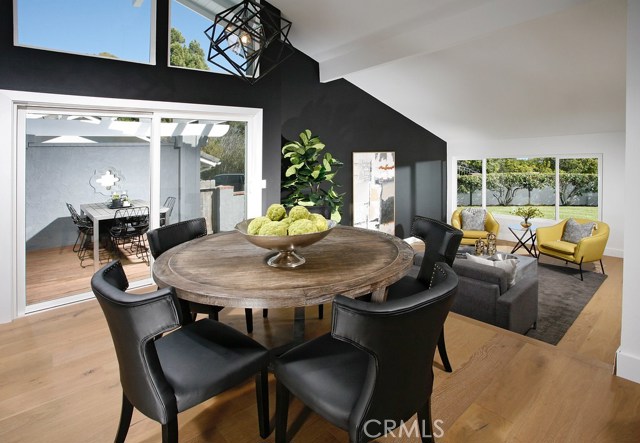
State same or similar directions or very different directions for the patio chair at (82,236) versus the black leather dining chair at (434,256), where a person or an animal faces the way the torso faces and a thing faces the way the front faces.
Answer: very different directions

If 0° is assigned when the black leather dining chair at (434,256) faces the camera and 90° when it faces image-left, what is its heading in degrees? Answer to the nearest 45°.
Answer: approximately 45°

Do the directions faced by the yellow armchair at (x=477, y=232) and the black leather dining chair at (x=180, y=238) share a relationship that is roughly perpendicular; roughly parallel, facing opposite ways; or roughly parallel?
roughly perpendicular

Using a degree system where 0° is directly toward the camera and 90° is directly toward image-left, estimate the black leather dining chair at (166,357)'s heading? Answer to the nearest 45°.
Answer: approximately 225°

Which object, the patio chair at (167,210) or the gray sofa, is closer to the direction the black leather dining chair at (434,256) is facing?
the patio chair

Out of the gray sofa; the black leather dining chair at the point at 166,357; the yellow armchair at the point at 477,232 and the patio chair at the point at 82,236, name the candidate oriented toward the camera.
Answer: the yellow armchair

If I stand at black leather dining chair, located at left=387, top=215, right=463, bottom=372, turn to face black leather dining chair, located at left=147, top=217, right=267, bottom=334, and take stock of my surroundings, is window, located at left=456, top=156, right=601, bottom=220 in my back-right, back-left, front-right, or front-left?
back-right

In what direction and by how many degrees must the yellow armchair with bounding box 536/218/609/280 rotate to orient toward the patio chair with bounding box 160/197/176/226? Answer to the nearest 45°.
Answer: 0° — it already faces it

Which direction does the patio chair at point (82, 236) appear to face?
to the viewer's right

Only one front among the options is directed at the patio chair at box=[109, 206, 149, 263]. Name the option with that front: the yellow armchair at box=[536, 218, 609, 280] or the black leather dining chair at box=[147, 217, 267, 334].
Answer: the yellow armchair
